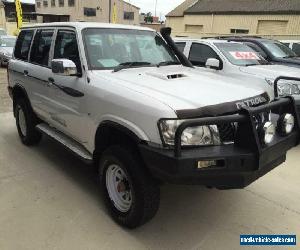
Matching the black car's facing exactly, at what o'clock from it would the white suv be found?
The white suv is roughly at 2 o'clock from the black car.

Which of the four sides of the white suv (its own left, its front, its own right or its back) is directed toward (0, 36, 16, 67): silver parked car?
back

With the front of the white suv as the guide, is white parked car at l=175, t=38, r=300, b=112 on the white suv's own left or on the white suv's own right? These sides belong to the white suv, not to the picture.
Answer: on the white suv's own left

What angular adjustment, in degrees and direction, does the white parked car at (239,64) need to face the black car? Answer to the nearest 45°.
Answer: approximately 135° to its left

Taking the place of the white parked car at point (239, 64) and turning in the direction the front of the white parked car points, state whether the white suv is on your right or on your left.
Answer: on your right

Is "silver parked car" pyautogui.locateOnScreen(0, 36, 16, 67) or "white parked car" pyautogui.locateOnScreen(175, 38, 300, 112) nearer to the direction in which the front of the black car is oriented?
the white parked car

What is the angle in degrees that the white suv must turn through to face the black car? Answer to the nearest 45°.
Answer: approximately 90° to its left
